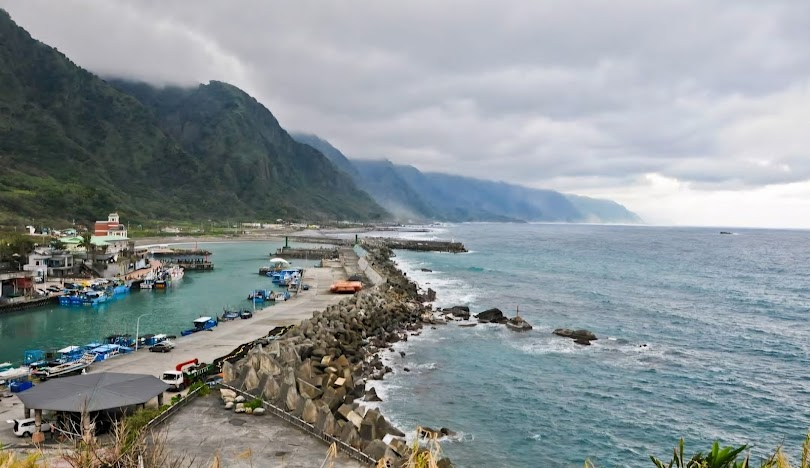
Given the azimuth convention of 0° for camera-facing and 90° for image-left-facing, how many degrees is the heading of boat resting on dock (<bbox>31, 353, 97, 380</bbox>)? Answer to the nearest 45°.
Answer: approximately 225°

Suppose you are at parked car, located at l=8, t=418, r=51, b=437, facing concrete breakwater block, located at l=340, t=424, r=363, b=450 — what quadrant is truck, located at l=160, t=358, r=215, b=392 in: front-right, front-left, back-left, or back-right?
front-left

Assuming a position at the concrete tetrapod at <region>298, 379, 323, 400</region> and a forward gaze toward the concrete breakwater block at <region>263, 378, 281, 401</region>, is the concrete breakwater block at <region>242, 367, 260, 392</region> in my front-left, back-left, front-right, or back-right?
front-right

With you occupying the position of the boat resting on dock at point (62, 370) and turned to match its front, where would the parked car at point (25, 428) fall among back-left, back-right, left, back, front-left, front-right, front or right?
back-right

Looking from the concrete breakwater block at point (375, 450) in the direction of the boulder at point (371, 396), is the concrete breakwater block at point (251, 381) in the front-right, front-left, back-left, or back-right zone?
front-left

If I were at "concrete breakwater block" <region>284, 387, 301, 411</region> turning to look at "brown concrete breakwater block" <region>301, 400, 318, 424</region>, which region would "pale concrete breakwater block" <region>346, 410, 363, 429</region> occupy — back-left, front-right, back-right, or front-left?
front-left

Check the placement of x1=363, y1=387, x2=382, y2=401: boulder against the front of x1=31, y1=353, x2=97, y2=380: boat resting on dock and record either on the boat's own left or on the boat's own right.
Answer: on the boat's own right

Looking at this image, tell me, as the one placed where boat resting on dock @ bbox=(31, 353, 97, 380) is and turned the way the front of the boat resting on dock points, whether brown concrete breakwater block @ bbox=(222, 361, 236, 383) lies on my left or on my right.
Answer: on my right

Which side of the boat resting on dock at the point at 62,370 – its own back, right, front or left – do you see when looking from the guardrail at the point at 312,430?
right

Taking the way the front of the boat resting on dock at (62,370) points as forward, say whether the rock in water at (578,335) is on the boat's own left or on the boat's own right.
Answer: on the boat's own right
